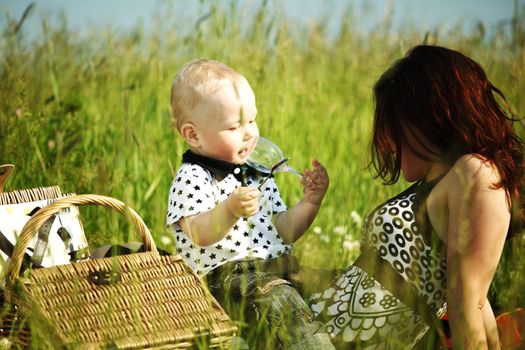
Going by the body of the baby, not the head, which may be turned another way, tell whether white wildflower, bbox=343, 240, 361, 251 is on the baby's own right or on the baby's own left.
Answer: on the baby's own left

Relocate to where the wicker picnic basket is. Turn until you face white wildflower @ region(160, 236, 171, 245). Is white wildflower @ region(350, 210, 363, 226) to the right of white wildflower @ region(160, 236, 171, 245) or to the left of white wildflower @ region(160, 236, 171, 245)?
right

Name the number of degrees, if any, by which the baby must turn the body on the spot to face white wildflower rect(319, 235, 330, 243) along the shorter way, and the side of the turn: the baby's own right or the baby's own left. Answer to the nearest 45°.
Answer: approximately 90° to the baby's own left

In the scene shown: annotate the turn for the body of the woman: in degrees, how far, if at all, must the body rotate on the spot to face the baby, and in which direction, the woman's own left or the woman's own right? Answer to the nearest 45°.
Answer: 0° — they already face them

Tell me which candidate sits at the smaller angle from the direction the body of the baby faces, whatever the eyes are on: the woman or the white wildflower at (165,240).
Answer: the woman

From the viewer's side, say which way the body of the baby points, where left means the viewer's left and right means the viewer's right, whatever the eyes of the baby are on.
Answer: facing the viewer and to the right of the viewer

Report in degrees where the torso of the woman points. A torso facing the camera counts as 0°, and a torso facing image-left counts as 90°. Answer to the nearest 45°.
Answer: approximately 90°

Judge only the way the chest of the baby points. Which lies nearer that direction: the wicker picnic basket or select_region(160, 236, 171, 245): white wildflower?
the wicker picnic basket

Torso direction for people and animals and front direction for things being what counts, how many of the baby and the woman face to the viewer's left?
1

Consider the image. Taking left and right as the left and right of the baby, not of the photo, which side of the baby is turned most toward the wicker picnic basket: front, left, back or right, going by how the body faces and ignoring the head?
right
